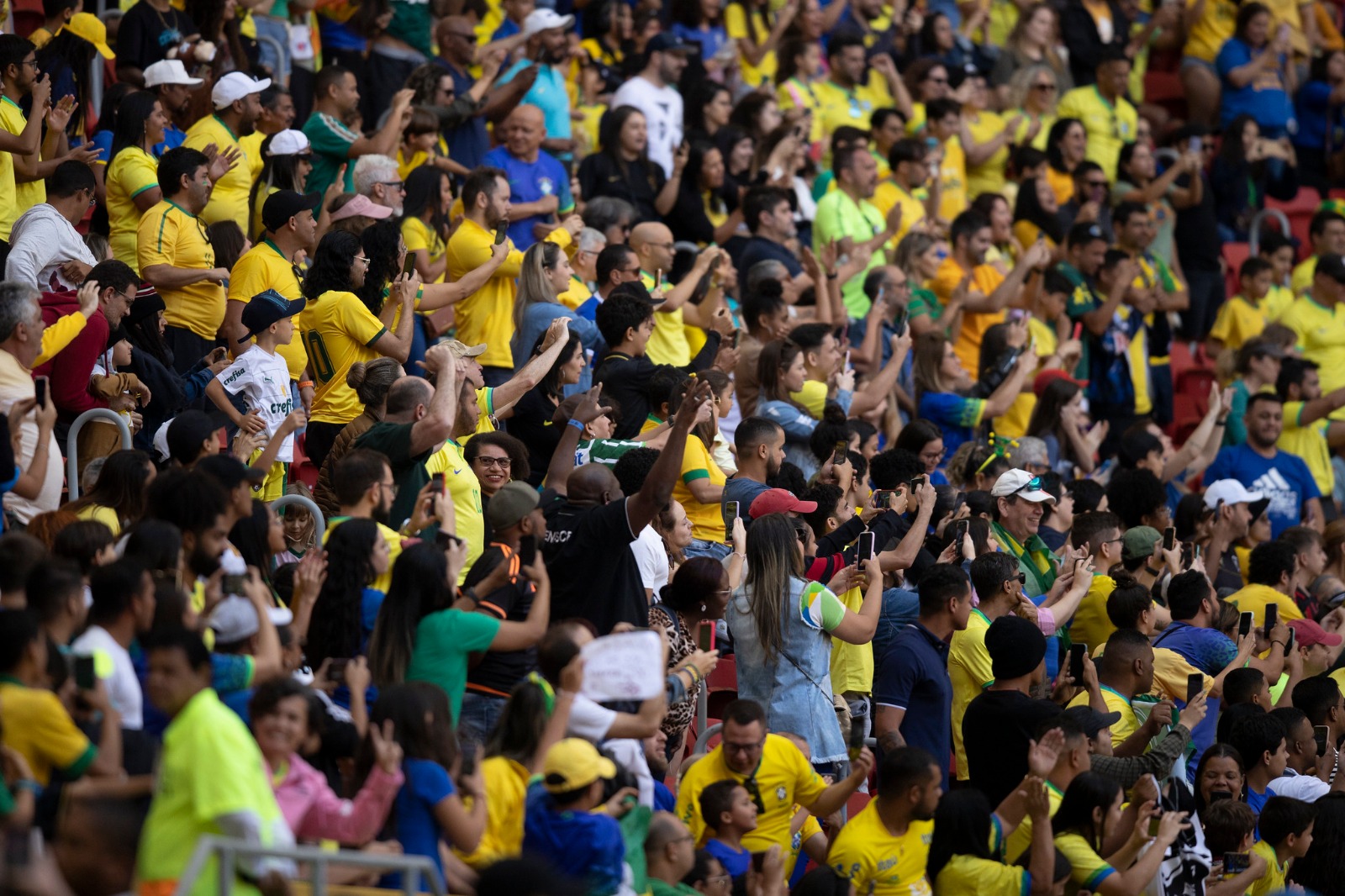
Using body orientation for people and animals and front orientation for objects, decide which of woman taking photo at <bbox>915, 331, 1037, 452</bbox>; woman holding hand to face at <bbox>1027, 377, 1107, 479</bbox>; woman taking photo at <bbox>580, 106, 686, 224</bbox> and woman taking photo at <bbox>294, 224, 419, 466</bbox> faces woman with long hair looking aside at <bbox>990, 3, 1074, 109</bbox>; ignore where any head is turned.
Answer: woman taking photo at <bbox>294, 224, 419, 466</bbox>

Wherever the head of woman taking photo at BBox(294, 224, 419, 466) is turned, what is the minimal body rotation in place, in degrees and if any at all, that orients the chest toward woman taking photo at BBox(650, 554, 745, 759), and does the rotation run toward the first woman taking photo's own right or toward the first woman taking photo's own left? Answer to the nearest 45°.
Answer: approximately 90° to the first woman taking photo's own right

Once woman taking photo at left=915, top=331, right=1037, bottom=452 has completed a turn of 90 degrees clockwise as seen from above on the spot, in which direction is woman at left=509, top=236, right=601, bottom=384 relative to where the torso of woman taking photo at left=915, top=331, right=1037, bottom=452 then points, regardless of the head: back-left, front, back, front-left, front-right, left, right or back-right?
front-right

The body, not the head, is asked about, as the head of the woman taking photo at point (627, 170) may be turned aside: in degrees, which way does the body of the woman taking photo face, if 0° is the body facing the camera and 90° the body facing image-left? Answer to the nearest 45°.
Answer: approximately 315°

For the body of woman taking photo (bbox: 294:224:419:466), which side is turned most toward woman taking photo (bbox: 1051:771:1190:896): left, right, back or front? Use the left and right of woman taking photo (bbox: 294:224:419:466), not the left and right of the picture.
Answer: right

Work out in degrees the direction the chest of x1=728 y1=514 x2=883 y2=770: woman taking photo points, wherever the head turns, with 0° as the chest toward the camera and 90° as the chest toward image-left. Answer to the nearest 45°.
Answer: approximately 225°

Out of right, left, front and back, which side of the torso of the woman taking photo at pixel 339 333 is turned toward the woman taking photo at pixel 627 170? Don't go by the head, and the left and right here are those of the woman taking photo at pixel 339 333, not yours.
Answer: front

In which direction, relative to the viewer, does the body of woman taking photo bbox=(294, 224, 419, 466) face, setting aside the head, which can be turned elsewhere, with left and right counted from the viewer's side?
facing away from the viewer and to the right of the viewer

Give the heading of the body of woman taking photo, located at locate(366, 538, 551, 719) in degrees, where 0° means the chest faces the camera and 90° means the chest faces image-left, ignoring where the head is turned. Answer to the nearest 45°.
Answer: approximately 225°

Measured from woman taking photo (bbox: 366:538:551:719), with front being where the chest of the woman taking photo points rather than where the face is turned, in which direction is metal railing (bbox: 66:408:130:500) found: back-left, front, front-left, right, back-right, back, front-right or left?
left

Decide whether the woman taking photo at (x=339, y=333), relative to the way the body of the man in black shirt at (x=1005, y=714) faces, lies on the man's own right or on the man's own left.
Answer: on the man's own left

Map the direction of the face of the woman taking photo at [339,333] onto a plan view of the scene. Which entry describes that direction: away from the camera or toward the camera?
away from the camera
